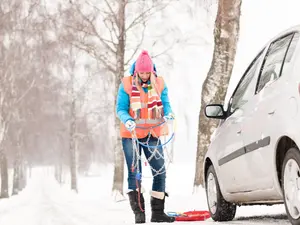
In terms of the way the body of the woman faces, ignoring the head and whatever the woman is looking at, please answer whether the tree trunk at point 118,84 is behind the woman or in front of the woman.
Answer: behind

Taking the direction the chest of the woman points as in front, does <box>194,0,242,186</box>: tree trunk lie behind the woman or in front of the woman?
behind

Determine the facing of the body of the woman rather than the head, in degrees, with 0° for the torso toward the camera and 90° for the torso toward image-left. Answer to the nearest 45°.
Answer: approximately 0°

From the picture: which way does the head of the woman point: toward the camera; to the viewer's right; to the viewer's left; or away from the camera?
toward the camera
